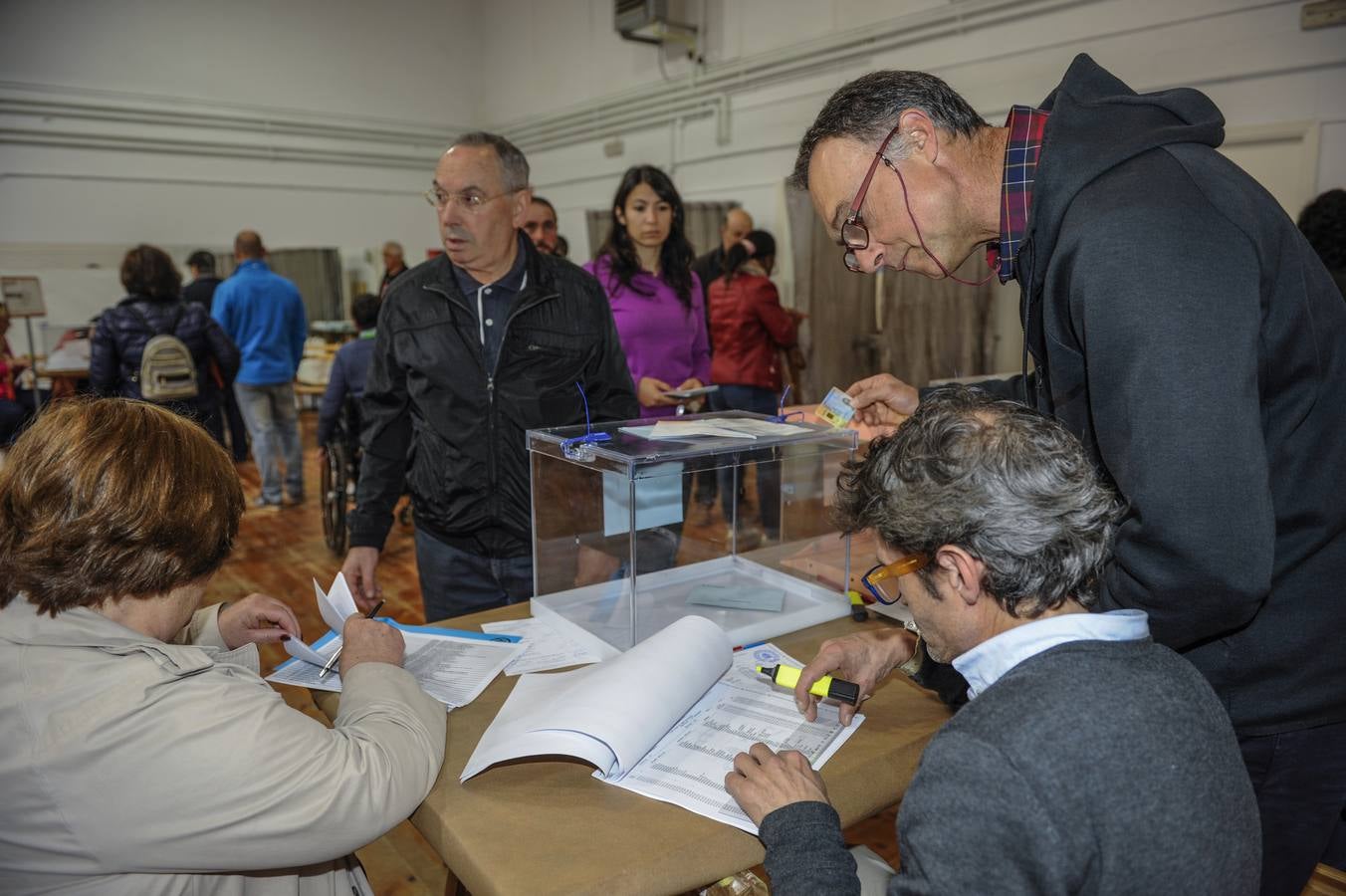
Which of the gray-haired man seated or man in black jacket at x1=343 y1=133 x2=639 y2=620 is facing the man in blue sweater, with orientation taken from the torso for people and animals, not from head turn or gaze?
the gray-haired man seated

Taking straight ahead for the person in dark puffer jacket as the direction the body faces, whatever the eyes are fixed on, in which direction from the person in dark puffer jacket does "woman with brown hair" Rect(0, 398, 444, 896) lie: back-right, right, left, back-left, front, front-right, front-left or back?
back

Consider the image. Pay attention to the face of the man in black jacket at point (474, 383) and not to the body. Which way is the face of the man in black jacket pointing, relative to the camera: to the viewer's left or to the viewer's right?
to the viewer's left

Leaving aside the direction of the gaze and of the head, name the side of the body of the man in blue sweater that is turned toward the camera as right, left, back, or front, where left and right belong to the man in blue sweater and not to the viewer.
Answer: back

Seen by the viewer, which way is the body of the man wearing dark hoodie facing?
to the viewer's left

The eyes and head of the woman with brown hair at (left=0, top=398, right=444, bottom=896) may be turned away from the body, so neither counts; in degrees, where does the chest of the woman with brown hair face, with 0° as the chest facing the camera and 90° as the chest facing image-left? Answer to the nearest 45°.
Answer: approximately 225°

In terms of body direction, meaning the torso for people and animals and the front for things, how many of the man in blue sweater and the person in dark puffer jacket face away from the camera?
2

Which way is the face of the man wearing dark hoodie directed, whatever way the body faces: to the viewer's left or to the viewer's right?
to the viewer's left

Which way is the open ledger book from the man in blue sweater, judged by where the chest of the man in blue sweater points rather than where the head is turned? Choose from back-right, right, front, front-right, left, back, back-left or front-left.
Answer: back

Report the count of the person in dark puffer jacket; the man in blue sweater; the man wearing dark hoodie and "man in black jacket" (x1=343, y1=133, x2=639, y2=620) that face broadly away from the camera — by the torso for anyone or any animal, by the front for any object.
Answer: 2

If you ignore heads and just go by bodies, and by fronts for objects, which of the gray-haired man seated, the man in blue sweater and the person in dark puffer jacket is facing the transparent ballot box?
the gray-haired man seated

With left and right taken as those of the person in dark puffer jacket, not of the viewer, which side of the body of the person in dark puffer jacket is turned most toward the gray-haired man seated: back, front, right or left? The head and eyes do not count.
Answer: back

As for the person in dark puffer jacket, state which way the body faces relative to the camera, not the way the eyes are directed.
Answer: away from the camera

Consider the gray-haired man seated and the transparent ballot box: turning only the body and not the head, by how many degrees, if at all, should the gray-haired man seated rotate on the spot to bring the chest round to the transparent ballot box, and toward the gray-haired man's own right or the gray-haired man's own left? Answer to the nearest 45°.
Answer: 0° — they already face it

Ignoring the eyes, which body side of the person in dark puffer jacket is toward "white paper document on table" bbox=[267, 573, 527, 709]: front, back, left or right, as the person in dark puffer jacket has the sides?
back
